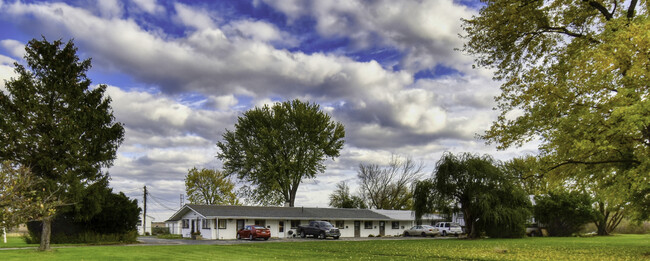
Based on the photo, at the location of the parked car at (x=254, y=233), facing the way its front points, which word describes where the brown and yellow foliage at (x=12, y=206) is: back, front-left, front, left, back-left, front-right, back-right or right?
back-left

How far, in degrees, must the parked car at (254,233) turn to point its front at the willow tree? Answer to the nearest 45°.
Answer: approximately 135° to its right

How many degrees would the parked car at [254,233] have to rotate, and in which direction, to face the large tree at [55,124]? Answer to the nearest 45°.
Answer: approximately 90° to its left

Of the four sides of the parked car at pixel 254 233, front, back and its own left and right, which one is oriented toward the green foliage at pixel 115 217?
left

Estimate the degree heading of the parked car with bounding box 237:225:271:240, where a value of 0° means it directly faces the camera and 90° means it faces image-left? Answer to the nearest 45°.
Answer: approximately 135°

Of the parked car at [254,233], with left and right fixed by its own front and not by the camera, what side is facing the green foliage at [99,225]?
left

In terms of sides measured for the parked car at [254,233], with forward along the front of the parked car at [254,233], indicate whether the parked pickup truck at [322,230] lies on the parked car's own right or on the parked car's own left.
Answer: on the parked car's own right
